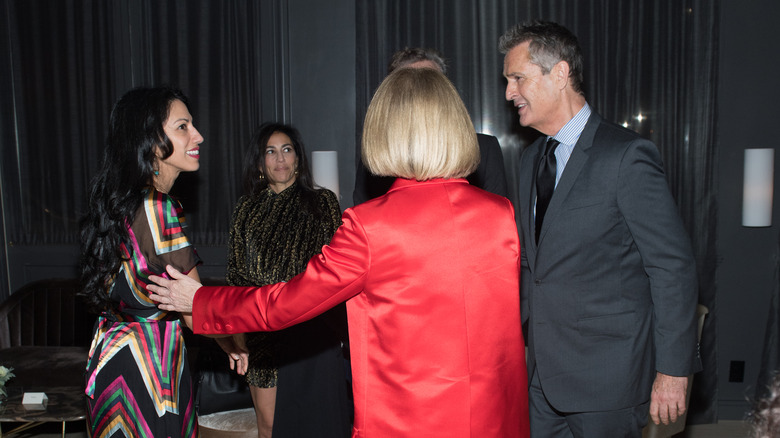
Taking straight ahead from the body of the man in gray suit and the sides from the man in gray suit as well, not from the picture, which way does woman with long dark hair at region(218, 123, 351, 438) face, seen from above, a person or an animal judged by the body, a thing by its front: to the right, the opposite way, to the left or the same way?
to the left

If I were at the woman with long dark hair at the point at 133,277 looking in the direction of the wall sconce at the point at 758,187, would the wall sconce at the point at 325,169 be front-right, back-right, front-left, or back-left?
front-left

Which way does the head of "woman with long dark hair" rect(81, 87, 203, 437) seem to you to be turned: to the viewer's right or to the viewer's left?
to the viewer's right

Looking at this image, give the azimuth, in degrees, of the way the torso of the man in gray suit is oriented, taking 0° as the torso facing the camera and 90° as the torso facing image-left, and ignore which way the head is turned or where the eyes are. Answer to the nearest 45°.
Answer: approximately 45°

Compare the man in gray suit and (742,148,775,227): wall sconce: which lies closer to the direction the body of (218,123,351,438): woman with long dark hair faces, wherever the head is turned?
the man in gray suit

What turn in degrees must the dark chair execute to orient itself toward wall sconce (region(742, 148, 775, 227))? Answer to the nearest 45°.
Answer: approximately 45° to its left

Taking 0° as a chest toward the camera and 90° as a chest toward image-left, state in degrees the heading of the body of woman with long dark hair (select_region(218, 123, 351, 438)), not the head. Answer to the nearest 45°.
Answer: approximately 0°

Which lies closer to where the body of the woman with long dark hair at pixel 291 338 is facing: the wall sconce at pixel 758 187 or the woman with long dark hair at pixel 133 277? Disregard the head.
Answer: the woman with long dark hair

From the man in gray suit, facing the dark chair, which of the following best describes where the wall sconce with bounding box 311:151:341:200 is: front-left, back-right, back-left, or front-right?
front-right

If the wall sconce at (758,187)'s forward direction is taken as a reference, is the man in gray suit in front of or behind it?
in front

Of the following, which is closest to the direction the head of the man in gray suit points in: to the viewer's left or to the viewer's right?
to the viewer's left

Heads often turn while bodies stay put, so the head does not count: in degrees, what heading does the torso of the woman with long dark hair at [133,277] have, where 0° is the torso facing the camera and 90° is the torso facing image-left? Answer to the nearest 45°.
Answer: approximately 270°

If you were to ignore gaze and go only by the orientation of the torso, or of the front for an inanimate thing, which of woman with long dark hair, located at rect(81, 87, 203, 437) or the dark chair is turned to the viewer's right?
the woman with long dark hair

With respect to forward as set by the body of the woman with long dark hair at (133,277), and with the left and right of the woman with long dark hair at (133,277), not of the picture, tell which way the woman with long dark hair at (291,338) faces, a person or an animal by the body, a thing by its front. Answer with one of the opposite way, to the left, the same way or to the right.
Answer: to the right
